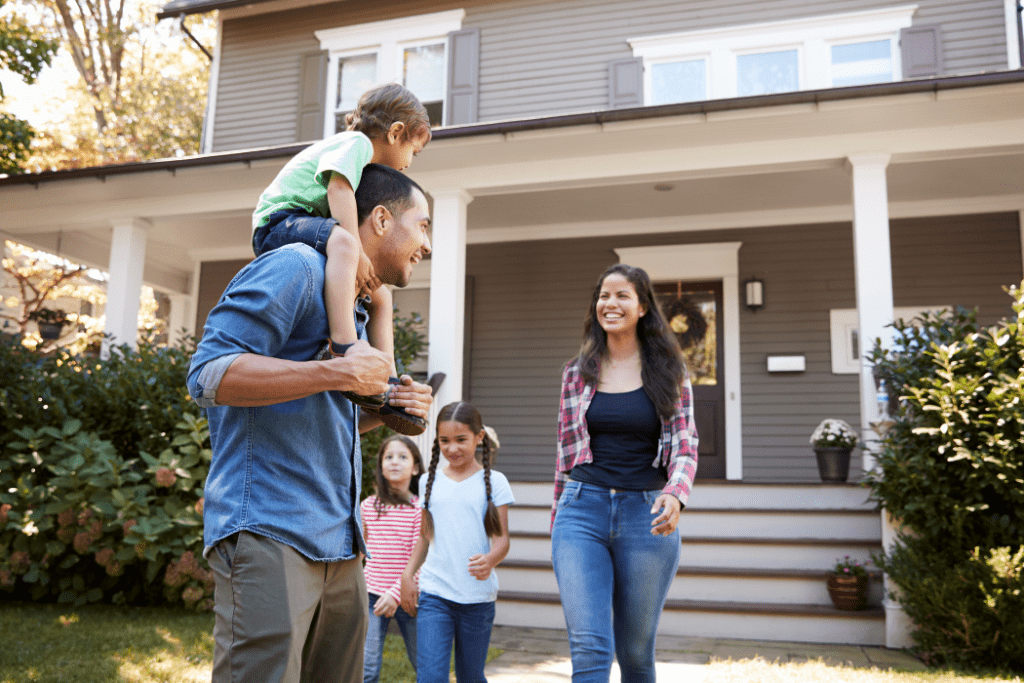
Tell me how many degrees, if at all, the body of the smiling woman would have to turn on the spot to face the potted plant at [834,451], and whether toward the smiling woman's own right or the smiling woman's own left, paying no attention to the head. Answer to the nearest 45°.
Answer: approximately 135° to the smiling woman's own left

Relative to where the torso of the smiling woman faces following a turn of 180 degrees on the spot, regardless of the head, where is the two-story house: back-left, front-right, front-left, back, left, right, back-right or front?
front

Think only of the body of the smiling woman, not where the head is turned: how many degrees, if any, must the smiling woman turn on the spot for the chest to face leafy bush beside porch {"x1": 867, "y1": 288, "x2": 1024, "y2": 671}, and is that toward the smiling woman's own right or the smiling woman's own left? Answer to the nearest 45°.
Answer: approximately 135° to the smiling woman's own left

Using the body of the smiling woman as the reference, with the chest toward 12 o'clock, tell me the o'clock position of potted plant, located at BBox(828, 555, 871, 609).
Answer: The potted plant is roughly at 7 o'clock from the smiling woman.

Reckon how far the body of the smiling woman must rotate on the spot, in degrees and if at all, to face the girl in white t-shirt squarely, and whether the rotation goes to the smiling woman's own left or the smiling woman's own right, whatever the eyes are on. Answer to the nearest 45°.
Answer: approximately 135° to the smiling woman's own right

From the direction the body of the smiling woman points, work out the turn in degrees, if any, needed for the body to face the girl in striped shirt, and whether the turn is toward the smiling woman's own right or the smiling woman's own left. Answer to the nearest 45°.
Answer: approximately 135° to the smiling woman's own right

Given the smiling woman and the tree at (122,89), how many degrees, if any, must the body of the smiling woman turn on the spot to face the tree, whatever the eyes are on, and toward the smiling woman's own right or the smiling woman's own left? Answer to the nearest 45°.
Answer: approximately 135° to the smiling woman's own right

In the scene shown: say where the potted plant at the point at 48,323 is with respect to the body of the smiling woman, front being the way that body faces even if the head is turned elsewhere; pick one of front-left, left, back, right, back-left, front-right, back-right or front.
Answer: back-right

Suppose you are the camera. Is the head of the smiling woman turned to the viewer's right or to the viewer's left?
to the viewer's left

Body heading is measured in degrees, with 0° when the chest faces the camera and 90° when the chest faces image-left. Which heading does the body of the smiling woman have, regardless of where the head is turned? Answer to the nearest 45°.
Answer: approximately 0°
